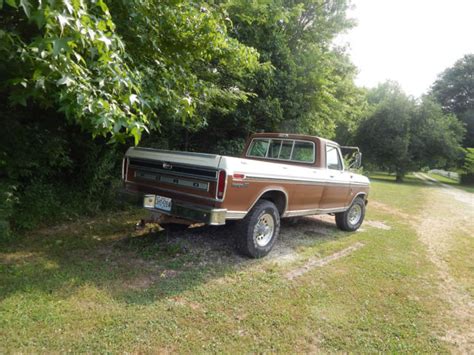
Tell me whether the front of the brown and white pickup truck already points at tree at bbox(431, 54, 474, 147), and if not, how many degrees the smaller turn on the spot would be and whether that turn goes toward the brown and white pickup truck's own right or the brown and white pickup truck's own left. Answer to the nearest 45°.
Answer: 0° — it already faces it

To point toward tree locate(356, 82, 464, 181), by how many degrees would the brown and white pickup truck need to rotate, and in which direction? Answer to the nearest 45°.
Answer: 0° — it already faces it

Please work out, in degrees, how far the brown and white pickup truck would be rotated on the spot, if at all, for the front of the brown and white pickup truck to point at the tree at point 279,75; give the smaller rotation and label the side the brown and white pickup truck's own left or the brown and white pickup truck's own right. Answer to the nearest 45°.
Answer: approximately 45° to the brown and white pickup truck's own left

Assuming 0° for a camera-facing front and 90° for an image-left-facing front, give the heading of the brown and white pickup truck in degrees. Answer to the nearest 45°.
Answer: approximately 225°
